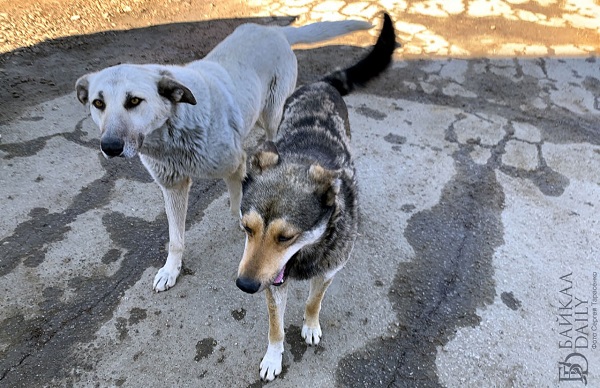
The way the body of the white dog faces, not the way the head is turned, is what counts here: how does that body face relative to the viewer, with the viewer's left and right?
facing the viewer and to the left of the viewer
